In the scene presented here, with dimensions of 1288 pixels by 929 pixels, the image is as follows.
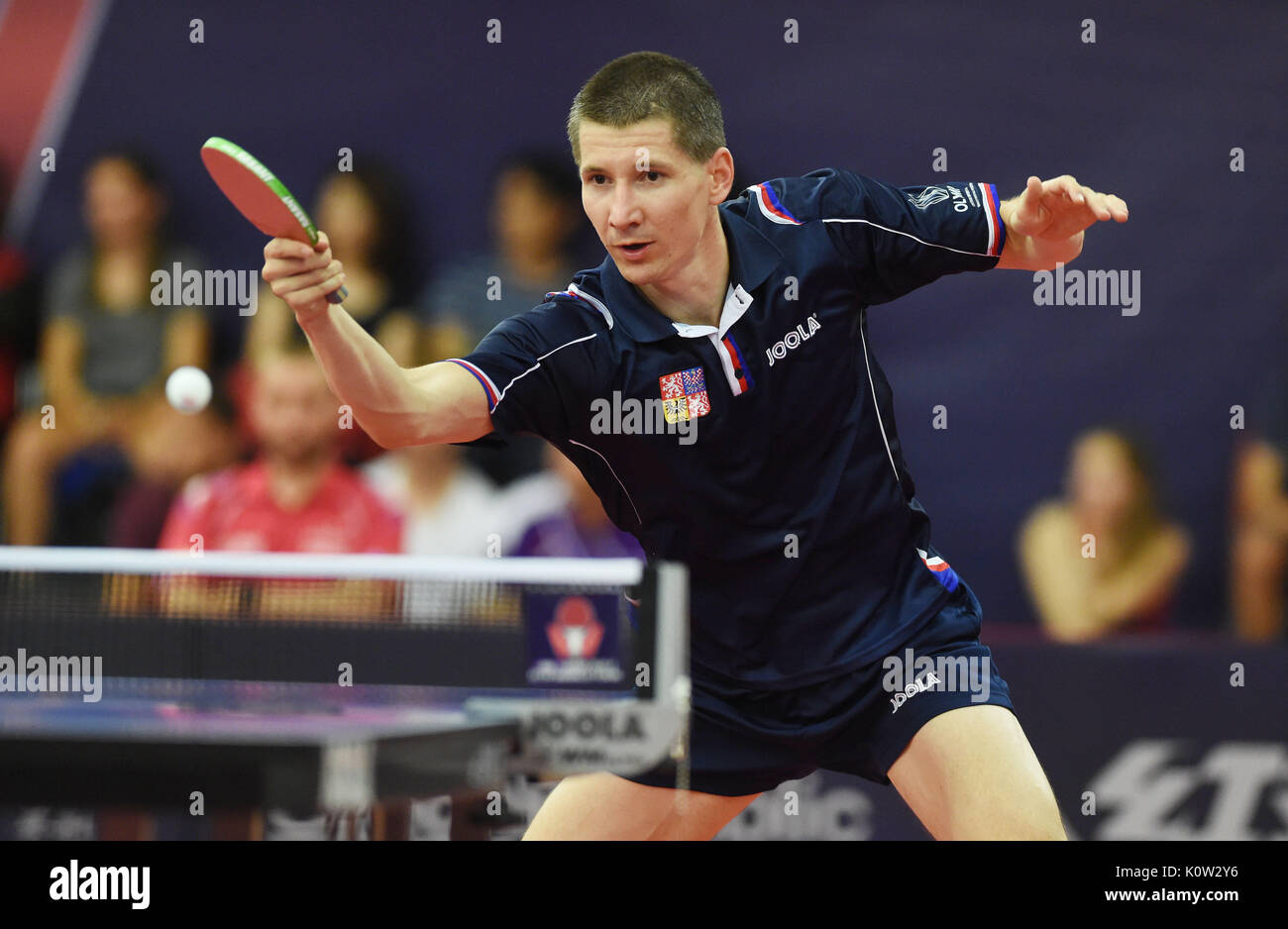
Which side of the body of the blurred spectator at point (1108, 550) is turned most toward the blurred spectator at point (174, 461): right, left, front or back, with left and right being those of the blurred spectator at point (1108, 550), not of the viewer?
right

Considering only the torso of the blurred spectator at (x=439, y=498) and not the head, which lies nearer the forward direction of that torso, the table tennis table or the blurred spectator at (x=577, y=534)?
the table tennis table

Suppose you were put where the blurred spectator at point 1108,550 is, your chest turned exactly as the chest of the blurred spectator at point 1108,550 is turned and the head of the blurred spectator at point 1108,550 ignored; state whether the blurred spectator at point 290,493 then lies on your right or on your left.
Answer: on your right

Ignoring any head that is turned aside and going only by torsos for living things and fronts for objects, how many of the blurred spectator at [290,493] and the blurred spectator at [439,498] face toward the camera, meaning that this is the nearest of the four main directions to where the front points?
2

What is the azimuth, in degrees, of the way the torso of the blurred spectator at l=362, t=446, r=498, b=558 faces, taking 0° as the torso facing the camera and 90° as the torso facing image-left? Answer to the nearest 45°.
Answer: approximately 0°

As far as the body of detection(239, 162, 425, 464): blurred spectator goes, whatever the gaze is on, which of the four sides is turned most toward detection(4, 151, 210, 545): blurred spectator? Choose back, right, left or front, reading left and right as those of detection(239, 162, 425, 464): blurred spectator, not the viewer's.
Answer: right

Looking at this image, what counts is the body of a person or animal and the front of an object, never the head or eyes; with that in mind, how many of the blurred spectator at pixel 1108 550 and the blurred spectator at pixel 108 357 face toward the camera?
2
